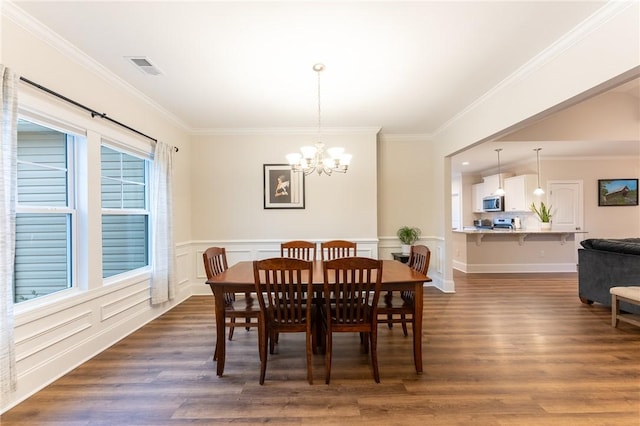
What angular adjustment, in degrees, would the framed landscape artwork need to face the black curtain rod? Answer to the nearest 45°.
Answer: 0° — it already faces it

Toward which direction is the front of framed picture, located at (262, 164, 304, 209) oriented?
toward the camera

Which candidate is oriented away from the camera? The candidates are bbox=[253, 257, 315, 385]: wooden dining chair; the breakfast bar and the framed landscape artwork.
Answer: the wooden dining chair

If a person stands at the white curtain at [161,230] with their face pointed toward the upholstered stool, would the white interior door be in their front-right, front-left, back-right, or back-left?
front-left

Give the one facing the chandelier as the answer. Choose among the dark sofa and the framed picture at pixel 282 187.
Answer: the framed picture

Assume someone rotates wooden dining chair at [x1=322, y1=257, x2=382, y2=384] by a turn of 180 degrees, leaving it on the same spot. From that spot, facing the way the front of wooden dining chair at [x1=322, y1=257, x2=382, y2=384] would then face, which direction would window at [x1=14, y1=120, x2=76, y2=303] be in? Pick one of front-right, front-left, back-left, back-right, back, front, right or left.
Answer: right

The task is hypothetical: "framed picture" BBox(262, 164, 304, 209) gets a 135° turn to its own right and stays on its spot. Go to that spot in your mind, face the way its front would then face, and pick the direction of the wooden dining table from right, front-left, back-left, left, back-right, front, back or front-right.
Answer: back-left

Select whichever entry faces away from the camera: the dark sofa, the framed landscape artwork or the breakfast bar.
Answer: the dark sofa

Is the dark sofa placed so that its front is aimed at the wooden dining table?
no

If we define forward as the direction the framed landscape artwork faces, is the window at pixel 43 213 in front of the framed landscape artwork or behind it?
in front

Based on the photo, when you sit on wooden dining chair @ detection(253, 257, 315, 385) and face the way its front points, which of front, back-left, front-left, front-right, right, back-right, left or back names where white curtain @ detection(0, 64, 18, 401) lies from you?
left

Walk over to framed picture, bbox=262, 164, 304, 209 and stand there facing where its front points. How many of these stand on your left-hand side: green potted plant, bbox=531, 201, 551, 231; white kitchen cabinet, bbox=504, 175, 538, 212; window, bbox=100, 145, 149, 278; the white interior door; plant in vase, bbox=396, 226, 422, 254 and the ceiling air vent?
4

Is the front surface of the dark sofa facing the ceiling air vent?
no

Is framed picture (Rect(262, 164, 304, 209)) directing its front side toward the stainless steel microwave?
no

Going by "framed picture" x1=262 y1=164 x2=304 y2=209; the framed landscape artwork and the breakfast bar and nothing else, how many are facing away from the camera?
0

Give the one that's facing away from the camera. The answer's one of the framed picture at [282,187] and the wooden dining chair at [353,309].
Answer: the wooden dining chair

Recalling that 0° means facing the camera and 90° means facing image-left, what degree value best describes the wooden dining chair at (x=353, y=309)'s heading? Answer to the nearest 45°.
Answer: approximately 180°

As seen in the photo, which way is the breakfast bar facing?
toward the camera

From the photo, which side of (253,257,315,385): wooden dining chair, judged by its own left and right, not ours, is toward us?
back
